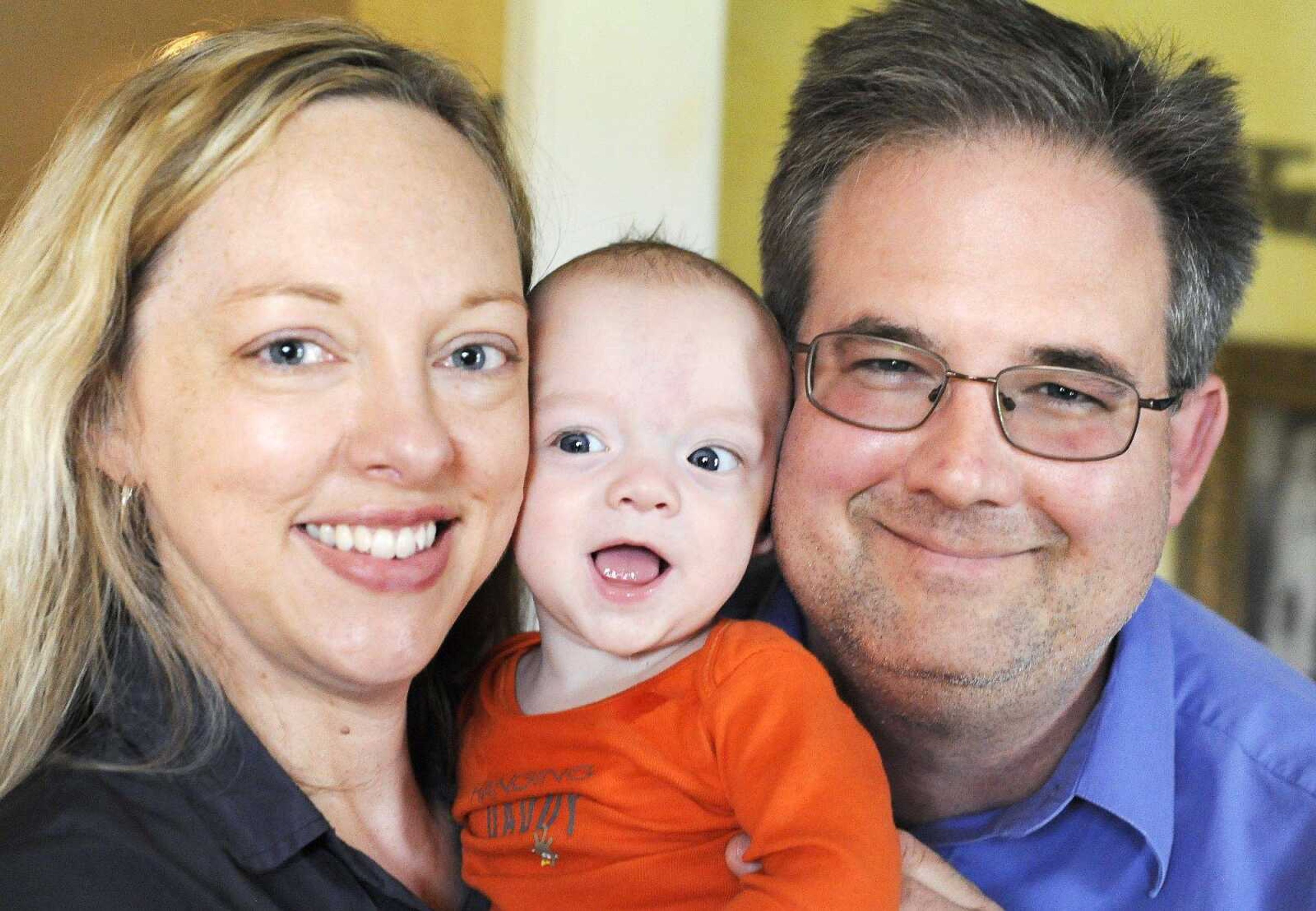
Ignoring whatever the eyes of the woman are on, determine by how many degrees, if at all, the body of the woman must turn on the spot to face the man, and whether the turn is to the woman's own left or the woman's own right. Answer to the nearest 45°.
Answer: approximately 45° to the woman's own left

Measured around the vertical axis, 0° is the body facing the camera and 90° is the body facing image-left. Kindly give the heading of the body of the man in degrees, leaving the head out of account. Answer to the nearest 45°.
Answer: approximately 45°

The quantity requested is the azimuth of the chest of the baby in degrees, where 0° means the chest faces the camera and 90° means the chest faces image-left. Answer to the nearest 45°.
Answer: approximately 45°

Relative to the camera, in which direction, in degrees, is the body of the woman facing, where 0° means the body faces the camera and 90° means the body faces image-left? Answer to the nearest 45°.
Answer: approximately 315°

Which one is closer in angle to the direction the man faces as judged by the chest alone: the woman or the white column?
the woman

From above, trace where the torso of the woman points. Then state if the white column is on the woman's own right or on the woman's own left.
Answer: on the woman's own left

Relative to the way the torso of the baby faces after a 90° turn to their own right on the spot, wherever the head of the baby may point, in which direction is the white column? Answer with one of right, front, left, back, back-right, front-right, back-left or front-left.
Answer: front-right
